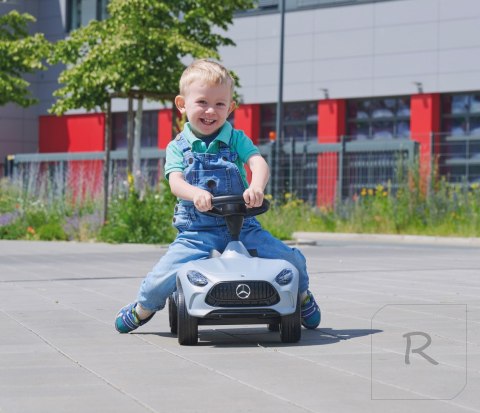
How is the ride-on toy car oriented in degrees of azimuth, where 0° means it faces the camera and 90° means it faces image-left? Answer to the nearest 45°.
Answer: approximately 0°

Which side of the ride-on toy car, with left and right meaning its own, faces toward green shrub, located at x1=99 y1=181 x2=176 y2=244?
back

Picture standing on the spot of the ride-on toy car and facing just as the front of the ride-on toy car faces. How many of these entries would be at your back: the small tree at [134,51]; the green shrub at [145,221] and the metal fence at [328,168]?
3

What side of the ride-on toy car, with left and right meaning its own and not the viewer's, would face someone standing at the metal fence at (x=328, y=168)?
back

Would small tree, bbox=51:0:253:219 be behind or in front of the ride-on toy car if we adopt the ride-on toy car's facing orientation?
behind
